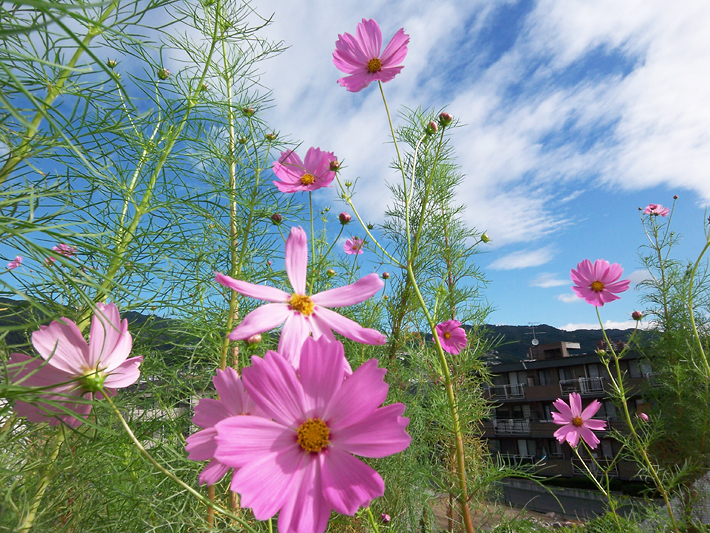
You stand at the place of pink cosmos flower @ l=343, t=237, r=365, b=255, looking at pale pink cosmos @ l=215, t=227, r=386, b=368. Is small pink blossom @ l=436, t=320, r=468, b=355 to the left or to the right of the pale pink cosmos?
left

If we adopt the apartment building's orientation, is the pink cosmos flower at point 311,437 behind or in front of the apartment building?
in front

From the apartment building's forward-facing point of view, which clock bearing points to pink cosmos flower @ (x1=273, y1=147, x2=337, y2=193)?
The pink cosmos flower is roughly at 12 o'clock from the apartment building.

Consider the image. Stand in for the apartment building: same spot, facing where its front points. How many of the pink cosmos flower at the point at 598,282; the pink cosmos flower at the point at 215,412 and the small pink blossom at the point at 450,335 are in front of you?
3

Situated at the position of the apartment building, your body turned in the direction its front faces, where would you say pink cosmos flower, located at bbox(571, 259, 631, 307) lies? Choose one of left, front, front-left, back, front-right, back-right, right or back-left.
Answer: front

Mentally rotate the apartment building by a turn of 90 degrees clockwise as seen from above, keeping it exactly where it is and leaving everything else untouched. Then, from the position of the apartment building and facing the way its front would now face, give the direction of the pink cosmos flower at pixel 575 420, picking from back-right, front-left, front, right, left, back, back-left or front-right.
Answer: left

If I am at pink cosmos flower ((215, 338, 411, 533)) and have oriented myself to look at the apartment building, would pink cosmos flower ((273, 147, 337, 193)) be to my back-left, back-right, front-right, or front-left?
front-left

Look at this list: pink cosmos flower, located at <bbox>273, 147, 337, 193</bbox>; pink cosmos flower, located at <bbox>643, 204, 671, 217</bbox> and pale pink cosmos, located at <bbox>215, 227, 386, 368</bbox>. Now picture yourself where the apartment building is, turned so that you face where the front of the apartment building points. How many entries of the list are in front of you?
3

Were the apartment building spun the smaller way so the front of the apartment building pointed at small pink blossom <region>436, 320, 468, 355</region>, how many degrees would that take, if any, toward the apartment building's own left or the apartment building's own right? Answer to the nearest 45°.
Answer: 0° — it already faces it

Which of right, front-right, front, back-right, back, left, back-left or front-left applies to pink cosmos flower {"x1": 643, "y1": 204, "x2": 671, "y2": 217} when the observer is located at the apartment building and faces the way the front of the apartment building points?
front

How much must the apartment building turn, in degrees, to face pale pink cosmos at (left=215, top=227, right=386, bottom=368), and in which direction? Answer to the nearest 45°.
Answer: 0° — it already faces it

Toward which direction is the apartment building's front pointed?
toward the camera

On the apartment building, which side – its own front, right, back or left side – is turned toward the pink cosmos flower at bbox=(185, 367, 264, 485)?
front

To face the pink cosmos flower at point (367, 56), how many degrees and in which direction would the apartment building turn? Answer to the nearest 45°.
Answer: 0° — it already faces it

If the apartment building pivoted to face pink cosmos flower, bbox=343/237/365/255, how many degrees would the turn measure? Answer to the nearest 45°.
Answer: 0° — it already faces it

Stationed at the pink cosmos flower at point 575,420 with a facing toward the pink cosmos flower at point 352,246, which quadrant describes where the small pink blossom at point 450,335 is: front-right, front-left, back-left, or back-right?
front-left
